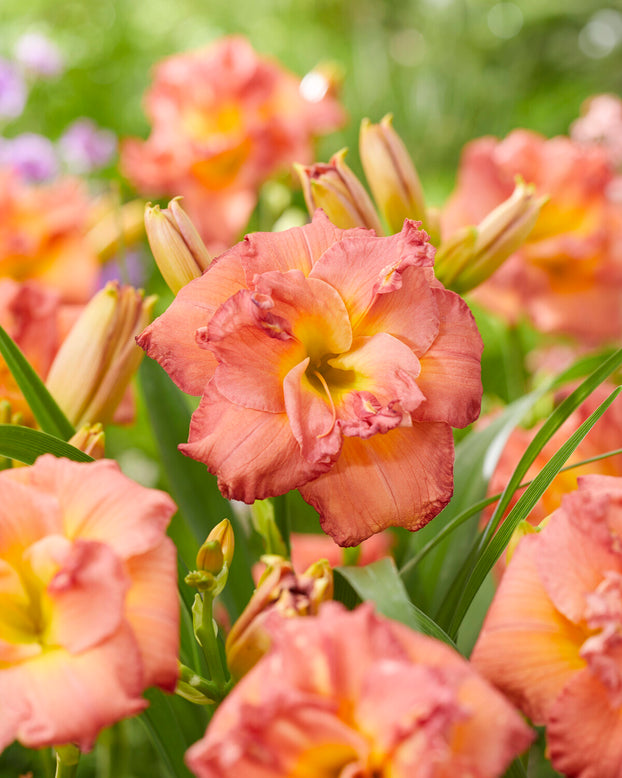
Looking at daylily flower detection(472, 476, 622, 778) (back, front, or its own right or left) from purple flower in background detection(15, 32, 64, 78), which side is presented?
back

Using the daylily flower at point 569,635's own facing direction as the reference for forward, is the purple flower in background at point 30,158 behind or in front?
behind

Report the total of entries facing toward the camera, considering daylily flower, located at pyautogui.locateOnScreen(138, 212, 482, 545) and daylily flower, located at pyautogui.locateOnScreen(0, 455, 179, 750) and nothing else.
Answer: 2

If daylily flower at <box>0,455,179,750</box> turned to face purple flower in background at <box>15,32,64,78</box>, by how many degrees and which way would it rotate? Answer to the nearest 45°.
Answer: approximately 180°

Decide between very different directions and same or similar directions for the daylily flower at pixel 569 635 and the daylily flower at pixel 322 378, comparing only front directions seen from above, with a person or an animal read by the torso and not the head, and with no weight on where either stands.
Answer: same or similar directions

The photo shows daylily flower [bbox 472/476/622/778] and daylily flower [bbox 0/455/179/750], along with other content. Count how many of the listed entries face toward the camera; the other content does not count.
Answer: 2

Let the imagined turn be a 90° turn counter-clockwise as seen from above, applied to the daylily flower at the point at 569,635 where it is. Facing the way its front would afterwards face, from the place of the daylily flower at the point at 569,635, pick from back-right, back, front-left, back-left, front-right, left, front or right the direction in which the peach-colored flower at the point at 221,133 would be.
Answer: left

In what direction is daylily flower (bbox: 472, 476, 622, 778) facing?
toward the camera

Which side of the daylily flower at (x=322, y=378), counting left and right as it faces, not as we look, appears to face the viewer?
front

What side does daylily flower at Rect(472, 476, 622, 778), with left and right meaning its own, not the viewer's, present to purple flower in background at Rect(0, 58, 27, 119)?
back

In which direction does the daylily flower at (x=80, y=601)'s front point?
toward the camera
